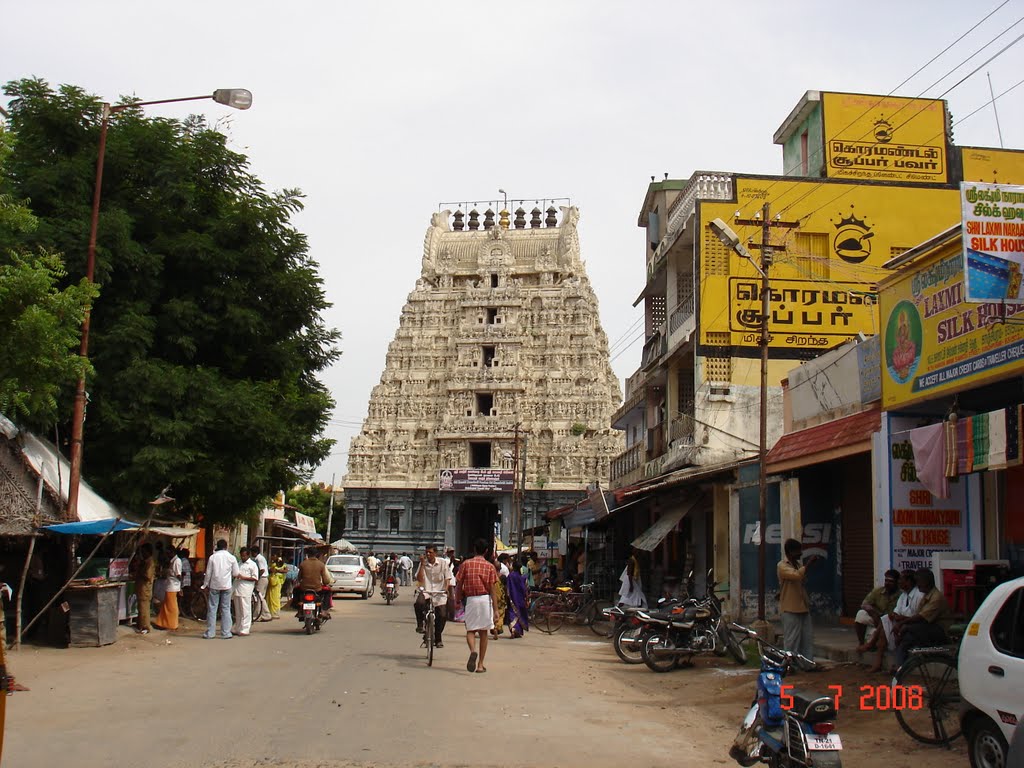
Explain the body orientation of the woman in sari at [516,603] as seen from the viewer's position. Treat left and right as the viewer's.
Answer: facing away from the viewer

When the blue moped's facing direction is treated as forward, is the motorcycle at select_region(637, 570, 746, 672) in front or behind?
in front

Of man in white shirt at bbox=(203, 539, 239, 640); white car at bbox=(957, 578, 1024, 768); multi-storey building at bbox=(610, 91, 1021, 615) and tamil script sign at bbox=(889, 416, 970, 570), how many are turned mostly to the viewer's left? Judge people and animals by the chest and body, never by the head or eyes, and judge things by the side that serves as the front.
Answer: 1

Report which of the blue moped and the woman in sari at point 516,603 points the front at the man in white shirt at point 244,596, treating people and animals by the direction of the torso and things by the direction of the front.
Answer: the blue moped

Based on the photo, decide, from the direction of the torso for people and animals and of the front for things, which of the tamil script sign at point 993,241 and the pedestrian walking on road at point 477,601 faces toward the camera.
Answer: the tamil script sign

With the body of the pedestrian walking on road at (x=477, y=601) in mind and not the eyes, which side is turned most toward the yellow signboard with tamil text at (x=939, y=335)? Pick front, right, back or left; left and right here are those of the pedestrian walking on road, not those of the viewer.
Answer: right

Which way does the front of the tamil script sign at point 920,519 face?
toward the camera

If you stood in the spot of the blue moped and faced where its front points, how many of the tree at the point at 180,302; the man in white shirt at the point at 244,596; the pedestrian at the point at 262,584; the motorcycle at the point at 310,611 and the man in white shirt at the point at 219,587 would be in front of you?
5

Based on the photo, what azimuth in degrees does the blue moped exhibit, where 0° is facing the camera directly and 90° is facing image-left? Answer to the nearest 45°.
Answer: approximately 135°

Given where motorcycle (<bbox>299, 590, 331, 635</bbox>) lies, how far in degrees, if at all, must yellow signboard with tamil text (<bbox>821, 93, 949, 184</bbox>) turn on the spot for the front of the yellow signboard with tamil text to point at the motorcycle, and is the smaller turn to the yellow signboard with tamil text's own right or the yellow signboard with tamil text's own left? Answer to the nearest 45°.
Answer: approximately 45° to the yellow signboard with tamil text's own right

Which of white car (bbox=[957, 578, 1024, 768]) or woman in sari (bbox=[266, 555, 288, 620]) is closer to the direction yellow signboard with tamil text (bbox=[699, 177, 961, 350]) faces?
the white car

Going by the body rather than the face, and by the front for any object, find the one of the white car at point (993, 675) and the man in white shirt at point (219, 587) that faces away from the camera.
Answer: the man in white shirt

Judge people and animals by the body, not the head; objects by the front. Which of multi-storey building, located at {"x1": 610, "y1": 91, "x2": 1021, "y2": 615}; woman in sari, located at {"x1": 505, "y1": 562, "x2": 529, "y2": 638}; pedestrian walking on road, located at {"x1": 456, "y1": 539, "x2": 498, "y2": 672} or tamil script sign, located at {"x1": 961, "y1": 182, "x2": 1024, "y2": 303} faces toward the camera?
the tamil script sign

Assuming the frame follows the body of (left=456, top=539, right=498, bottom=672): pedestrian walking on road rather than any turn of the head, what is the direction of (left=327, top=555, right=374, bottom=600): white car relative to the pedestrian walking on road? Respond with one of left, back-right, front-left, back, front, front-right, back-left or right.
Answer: front

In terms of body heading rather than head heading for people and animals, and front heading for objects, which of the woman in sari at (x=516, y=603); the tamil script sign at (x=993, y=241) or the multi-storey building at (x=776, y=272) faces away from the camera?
the woman in sari
